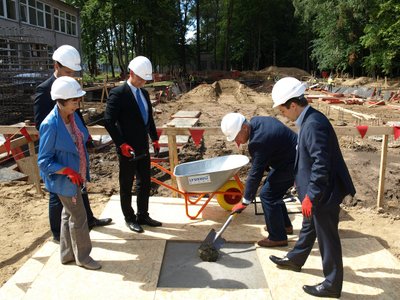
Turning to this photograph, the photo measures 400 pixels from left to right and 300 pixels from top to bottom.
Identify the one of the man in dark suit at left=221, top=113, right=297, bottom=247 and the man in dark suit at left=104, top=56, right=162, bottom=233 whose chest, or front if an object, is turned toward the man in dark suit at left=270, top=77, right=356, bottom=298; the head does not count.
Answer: the man in dark suit at left=104, top=56, right=162, bottom=233

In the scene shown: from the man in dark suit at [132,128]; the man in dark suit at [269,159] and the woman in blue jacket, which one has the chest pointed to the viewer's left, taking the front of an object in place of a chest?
the man in dark suit at [269,159]

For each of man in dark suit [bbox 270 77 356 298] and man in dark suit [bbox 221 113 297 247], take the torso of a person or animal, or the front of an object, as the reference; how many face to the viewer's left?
2

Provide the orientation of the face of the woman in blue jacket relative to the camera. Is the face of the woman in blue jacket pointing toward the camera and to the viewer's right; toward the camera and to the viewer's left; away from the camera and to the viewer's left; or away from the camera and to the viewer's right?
toward the camera and to the viewer's right

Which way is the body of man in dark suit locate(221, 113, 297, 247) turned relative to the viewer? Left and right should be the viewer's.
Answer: facing to the left of the viewer

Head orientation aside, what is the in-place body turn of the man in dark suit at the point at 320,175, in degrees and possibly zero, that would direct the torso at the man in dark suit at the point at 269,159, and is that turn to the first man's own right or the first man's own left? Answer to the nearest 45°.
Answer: approximately 45° to the first man's own right

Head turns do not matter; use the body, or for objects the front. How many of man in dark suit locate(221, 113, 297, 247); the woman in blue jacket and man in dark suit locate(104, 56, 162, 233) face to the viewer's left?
1

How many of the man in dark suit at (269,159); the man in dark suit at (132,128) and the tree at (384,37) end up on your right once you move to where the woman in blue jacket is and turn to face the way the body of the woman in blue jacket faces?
0

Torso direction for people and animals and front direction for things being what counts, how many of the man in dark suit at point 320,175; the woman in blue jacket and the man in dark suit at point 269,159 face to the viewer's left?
2

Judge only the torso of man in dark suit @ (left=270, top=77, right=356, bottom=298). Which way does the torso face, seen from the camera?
to the viewer's left

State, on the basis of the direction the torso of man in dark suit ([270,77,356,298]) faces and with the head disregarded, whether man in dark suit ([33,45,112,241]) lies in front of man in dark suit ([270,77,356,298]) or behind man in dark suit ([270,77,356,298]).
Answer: in front

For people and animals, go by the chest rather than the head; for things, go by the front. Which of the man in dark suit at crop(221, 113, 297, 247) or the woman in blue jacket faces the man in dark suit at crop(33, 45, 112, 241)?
the man in dark suit at crop(221, 113, 297, 247)

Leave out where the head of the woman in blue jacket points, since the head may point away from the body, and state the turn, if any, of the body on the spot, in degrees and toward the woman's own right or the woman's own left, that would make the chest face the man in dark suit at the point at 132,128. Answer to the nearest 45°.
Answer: approximately 90° to the woman's own left

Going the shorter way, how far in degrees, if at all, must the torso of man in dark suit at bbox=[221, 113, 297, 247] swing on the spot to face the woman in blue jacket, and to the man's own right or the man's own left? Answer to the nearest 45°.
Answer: approximately 45° to the man's own left

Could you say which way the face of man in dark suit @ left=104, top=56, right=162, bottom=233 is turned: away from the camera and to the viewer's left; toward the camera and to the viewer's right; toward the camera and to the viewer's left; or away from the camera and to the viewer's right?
toward the camera and to the viewer's right
